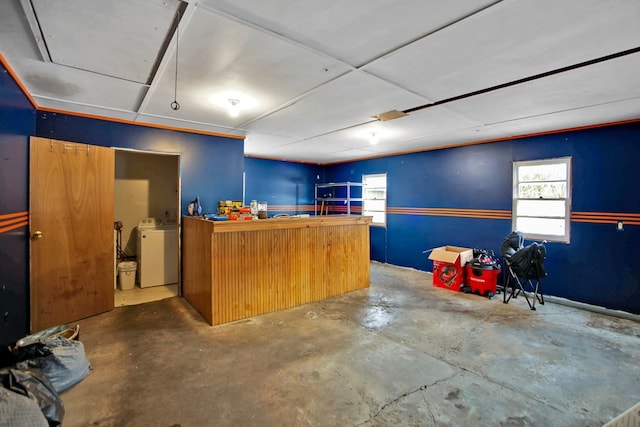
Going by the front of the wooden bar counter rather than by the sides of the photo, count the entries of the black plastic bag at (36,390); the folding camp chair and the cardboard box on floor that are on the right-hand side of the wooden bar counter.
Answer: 1

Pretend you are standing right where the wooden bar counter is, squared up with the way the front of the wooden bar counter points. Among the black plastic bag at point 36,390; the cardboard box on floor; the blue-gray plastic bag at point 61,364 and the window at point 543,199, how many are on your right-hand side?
2

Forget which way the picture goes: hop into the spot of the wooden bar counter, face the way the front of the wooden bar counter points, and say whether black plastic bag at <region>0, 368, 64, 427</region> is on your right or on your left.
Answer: on your right

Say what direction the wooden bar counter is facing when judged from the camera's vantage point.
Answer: facing the viewer and to the right of the viewer

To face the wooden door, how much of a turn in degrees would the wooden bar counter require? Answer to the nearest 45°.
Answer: approximately 135° to its right

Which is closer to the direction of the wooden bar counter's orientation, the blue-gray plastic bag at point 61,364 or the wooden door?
the blue-gray plastic bag

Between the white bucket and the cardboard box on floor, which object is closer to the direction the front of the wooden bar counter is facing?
the cardboard box on floor

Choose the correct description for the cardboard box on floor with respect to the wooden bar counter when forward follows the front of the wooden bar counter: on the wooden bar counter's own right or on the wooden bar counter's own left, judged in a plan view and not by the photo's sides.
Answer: on the wooden bar counter's own left

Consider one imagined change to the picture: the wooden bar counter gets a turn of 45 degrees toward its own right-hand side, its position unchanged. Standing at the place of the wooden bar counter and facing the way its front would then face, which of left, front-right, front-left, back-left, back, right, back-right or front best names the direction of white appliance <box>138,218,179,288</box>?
back-right

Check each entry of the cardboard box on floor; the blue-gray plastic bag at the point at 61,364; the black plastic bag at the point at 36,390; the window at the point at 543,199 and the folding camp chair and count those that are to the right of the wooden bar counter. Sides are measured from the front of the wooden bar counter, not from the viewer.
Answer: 2

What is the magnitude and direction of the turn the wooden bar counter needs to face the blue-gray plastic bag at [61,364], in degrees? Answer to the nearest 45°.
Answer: approximately 90° to its right

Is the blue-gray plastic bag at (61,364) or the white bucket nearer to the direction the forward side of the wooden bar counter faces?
the blue-gray plastic bag

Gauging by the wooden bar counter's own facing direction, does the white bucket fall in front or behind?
behind

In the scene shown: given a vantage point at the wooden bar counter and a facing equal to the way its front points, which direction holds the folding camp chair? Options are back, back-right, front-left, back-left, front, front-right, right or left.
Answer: front-left
